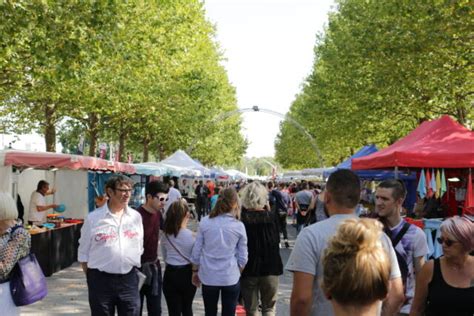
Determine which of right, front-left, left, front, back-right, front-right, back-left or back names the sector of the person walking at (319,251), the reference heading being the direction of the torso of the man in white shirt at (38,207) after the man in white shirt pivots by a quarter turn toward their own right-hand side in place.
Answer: front

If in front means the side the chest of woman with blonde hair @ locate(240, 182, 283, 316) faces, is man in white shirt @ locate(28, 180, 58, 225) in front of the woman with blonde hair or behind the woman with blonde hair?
in front

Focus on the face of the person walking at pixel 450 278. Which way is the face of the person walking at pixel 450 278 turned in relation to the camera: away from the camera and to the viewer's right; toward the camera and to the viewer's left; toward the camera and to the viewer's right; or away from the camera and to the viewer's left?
toward the camera and to the viewer's left

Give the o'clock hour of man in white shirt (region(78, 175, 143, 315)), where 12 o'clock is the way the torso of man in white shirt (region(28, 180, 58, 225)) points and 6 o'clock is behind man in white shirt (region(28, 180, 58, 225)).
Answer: man in white shirt (region(78, 175, 143, 315)) is roughly at 3 o'clock from man in white shirt (region(28, 180, 58, 225)).

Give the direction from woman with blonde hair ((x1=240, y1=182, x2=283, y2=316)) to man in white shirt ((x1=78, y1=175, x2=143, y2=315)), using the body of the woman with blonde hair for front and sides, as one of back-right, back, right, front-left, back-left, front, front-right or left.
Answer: back-left

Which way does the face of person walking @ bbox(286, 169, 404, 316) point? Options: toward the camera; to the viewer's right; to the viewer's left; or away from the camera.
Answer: away from the camera

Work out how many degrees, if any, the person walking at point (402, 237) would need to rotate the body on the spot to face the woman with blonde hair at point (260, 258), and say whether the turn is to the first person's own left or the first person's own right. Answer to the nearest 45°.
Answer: approximately 90° to the first person's own right

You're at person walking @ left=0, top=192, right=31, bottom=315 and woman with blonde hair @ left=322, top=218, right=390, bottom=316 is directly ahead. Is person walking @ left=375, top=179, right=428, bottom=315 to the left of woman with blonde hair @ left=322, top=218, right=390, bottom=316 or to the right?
left

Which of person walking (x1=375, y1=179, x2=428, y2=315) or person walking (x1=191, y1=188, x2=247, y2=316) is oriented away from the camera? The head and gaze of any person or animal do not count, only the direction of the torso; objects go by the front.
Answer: person walking (x1=191, y1=188, x2=247, y2=316)

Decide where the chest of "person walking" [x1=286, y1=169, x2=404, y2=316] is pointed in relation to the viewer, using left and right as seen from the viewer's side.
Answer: facing away from the viewer

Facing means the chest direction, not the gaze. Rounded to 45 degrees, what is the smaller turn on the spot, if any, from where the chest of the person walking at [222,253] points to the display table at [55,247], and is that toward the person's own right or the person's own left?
approximately 45° to the person's own left

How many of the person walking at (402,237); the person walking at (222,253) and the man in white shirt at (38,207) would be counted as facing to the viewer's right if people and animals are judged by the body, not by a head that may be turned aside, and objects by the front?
1

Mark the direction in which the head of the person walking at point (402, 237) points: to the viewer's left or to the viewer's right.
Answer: to the viewer's left

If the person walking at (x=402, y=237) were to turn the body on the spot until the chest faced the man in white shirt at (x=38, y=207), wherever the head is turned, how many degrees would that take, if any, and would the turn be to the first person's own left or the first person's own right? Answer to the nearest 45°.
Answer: approximately 90° to the first person's own right

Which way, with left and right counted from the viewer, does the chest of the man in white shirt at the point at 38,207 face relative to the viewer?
facing to the right of the viewer
